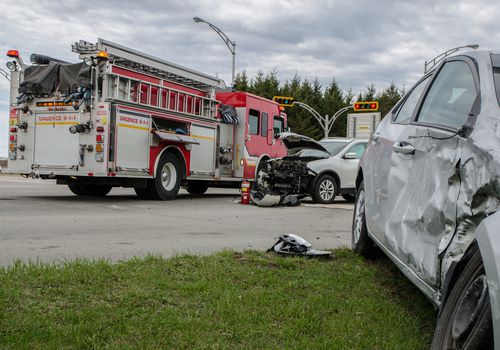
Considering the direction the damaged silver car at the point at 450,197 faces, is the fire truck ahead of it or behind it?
behind

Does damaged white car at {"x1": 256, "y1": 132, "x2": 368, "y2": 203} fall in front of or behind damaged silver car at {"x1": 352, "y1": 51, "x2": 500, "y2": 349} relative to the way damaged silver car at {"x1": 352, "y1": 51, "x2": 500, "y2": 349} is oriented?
behind

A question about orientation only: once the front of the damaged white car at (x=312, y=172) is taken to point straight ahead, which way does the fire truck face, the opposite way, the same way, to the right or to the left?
the opposite way

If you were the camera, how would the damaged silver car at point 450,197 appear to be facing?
facing the viewer and to the right of the viewer

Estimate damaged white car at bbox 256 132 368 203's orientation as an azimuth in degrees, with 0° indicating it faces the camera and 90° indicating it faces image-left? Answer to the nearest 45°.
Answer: approximately 45°

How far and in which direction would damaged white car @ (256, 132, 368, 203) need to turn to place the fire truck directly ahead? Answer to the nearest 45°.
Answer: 0° — it already faces it

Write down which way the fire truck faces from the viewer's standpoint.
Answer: facing away from the viewer and to the right of the viewer

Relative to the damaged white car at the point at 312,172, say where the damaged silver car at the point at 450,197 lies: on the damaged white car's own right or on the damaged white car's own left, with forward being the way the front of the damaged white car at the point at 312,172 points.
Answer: on the damaged white car's own left

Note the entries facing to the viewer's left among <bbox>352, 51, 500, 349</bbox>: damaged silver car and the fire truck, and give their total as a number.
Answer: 0

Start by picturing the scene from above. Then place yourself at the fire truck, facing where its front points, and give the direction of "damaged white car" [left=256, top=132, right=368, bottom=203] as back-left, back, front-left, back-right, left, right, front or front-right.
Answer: front-right
